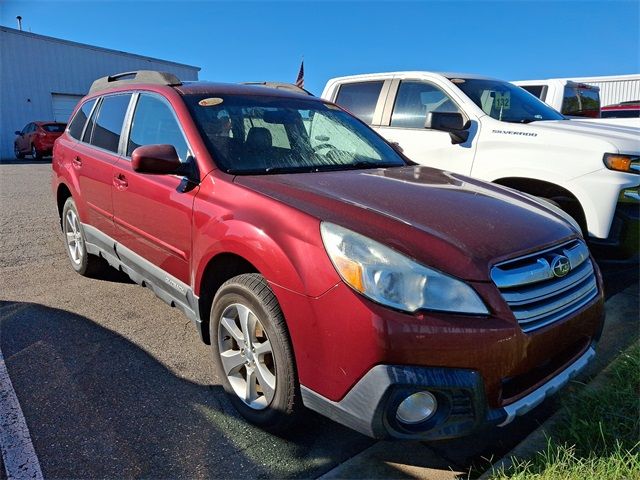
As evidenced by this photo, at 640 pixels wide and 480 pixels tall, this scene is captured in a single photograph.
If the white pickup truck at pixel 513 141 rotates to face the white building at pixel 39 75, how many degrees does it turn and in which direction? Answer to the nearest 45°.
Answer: approximately 180°

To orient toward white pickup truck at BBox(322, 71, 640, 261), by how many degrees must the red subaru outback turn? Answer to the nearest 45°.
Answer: approximately 90° to its left

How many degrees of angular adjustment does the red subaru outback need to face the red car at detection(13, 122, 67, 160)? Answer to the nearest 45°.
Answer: approximately 180°

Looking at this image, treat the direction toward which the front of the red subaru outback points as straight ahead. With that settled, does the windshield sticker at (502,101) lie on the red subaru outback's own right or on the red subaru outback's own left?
on the red subaru outback's own left

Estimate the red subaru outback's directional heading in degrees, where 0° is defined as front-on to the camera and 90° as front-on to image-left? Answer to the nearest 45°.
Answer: approximately 315°

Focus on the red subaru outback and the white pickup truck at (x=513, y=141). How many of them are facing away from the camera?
0

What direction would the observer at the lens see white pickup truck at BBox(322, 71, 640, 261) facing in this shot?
facing the viewer and to the right of the viewer

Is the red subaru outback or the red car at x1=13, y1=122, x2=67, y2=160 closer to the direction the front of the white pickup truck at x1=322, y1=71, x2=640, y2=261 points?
the red subaru outback

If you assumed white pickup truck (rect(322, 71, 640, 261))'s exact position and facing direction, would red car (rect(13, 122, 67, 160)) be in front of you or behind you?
behind

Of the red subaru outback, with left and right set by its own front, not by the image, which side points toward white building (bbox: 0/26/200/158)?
back

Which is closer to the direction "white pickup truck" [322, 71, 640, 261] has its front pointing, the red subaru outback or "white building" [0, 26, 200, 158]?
the red subaru outback
